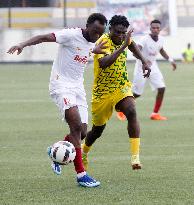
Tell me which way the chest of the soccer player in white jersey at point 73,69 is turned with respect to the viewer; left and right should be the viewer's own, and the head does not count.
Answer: facing the viewer and to the right of the viewer

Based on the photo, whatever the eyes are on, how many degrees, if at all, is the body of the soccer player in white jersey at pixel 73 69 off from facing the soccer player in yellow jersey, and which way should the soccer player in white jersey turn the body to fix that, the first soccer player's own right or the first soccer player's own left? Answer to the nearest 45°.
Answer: approximately 90° to the first soccer player's own left
